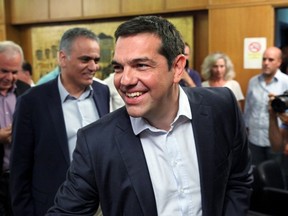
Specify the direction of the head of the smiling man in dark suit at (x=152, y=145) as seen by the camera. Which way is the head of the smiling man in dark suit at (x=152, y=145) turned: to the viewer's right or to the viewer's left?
to the viewer's left

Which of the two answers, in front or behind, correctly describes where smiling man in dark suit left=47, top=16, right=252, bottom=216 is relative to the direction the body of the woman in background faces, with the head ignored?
in front

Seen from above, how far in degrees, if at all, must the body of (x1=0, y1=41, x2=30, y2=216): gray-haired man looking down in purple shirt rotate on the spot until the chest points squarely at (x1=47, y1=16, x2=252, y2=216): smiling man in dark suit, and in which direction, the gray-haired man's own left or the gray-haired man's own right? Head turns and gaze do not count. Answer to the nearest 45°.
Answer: approximately 45° to the gray-haired man's own left

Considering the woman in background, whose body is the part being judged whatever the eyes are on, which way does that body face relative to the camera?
toward the camera

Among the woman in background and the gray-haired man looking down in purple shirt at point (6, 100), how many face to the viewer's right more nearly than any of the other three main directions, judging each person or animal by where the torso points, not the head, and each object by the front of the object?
0

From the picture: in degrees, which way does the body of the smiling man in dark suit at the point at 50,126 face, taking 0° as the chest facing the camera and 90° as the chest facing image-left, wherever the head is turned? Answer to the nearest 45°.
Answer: approximately 315°

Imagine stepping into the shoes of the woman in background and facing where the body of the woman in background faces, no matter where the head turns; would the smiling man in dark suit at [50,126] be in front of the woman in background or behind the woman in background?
in front

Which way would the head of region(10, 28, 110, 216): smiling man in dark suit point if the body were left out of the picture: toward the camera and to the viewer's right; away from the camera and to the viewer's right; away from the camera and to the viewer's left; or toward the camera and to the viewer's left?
toward the camera and to the viewer's right

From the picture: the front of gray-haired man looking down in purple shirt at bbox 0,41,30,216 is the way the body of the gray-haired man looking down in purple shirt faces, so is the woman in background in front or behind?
behind

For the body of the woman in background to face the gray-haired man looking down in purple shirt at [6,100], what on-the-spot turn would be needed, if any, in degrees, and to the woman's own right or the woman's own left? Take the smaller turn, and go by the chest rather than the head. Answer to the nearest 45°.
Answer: approximately 45° to the woman's own right

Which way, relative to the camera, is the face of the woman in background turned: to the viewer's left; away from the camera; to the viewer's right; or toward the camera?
toward the camera

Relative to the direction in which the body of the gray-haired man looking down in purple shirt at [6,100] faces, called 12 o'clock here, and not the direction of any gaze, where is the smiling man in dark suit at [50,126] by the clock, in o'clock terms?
the smiling man in dark suit at [50,126] is roughly at 10 o'clock from the gray-haired man looking down in purple shirt at [6,100].

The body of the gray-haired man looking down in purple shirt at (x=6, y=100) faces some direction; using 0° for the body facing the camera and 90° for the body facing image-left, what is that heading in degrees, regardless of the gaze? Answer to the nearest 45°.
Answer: approximately 45°

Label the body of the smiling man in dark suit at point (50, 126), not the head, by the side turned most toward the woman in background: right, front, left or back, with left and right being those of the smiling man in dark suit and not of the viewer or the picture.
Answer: left

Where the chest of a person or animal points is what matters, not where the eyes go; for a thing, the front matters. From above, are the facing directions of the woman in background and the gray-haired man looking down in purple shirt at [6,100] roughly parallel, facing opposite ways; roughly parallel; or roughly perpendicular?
roughly parallel

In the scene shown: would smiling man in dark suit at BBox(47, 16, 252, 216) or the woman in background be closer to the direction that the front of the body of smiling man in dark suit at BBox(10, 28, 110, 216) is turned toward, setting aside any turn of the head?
the smiling man in dark suit
